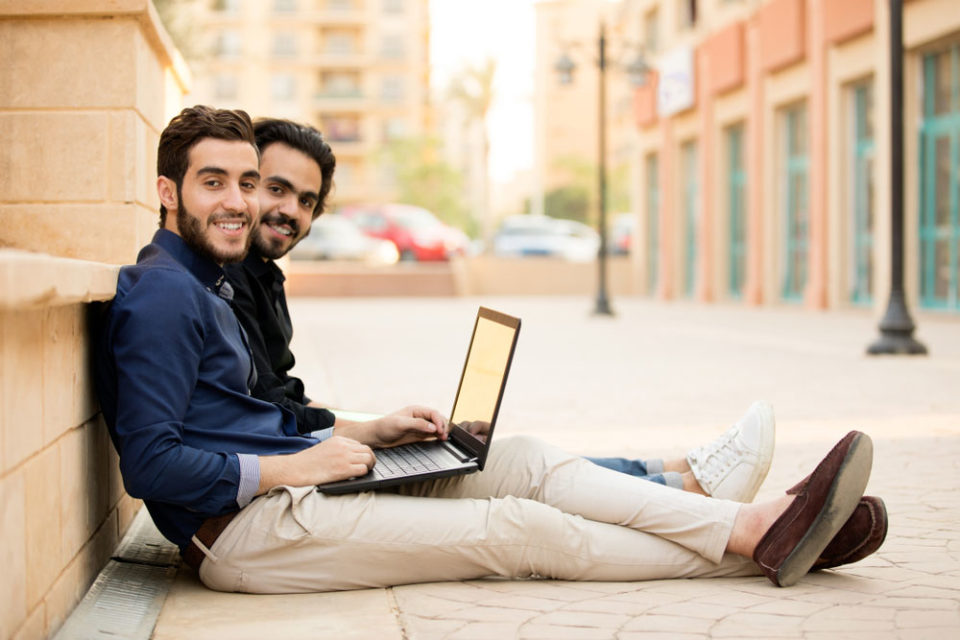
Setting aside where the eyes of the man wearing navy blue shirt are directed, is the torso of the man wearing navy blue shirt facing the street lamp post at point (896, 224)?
no

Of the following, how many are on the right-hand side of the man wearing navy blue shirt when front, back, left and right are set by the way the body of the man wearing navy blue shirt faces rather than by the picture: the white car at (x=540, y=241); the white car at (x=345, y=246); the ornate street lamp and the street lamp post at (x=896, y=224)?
0

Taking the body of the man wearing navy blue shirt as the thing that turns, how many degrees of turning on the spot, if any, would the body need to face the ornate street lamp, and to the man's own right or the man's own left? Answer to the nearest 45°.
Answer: approximately 90° to the man's own left

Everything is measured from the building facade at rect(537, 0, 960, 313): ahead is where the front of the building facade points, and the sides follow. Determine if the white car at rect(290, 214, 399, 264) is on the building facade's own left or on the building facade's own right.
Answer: on the building facade's own right

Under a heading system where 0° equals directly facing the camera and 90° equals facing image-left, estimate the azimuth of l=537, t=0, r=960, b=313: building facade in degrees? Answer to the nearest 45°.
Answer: approximately 45°

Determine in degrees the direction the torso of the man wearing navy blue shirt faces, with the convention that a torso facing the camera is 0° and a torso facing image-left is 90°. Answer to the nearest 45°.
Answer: approximately 270°

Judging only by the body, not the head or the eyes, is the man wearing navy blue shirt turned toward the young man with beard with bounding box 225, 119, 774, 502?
no

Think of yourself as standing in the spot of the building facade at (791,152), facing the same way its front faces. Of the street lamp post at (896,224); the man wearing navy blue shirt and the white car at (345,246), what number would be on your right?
1

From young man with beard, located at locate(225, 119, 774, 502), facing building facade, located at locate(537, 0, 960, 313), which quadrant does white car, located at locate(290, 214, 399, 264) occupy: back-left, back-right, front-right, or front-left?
front-left

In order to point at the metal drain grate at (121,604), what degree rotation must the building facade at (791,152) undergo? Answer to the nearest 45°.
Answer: approximately 45° to its left

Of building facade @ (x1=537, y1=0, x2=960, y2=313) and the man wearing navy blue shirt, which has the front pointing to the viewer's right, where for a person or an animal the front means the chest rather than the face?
the man wearing navy blue shirt

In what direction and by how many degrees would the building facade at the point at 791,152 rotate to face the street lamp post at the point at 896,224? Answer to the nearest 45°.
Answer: approximately 45° to its left

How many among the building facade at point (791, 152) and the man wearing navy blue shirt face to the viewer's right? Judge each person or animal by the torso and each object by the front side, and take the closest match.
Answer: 1

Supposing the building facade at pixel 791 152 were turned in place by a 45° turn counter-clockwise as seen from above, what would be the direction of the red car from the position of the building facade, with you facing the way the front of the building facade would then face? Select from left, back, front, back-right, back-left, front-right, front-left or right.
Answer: back-right

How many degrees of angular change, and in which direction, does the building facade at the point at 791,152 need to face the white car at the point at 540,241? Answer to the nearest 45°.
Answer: approximately 90° to its right

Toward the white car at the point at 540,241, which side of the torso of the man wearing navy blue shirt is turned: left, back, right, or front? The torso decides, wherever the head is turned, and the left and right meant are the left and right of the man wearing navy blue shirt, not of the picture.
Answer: left

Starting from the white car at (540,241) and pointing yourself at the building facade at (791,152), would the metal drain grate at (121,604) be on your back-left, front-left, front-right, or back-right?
front-right

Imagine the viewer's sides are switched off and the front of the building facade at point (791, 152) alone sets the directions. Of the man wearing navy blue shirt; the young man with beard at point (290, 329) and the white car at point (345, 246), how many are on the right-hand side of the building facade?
1

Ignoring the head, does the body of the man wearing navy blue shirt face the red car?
no
